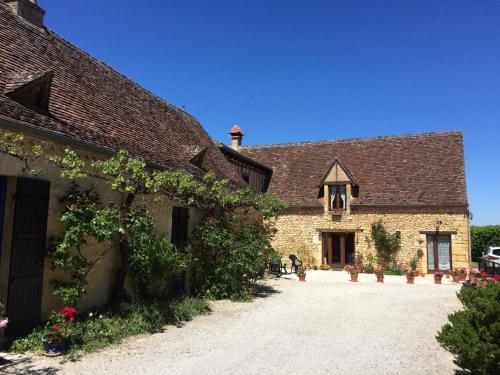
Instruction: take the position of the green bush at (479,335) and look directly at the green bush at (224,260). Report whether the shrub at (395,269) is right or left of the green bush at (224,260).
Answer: right

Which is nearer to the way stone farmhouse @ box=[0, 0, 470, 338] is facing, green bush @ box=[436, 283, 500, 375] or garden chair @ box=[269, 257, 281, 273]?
the green bush

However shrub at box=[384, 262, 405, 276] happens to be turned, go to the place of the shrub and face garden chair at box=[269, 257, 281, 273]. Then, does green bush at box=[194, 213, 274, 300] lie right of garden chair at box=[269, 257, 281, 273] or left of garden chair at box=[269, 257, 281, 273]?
left
